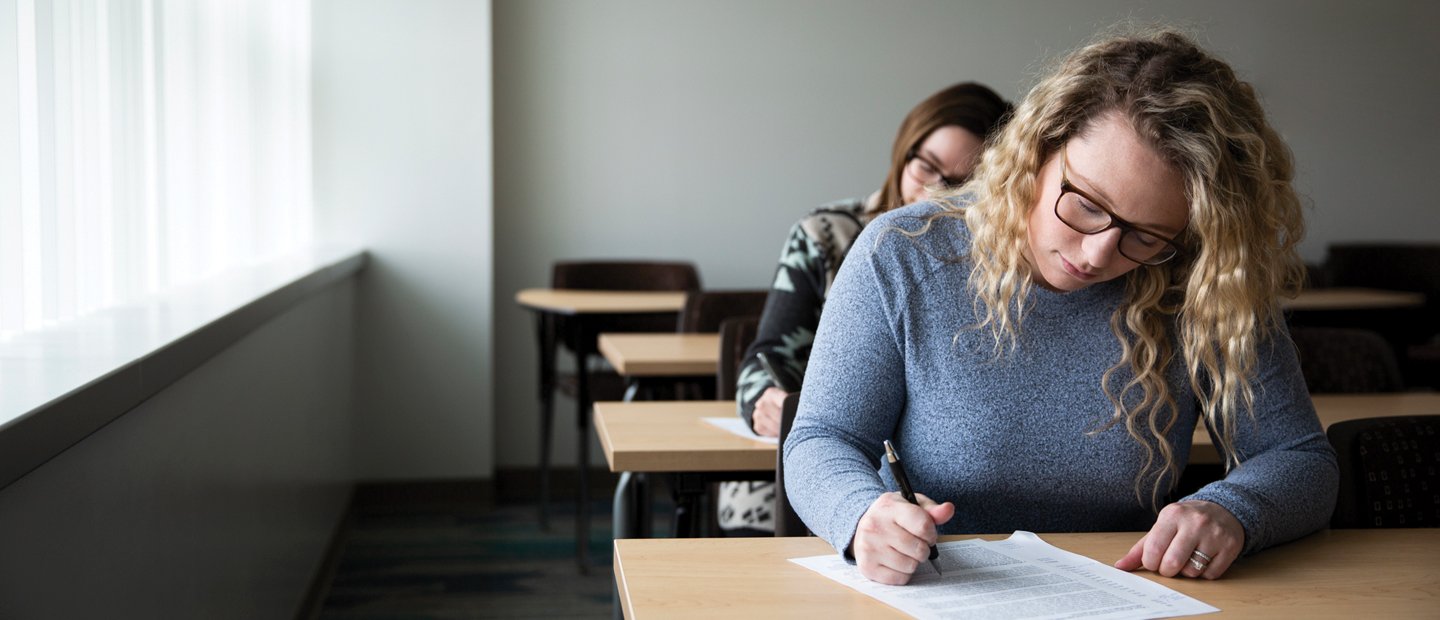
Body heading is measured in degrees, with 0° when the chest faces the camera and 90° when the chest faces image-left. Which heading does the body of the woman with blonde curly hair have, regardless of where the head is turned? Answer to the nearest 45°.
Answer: approximately 0°

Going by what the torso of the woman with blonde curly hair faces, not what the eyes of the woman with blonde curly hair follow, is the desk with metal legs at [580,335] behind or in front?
behind

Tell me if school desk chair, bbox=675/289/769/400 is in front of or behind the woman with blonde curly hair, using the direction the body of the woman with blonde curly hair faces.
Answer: behind

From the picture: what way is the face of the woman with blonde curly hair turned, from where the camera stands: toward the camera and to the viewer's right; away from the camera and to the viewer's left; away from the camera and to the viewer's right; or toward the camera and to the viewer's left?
toward the camera and to the viewer's left

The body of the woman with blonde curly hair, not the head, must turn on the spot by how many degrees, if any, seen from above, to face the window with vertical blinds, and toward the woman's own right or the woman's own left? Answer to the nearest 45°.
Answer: approximately 90° to the woman's own right

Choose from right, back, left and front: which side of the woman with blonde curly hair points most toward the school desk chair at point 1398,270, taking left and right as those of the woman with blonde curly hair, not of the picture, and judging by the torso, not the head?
back
